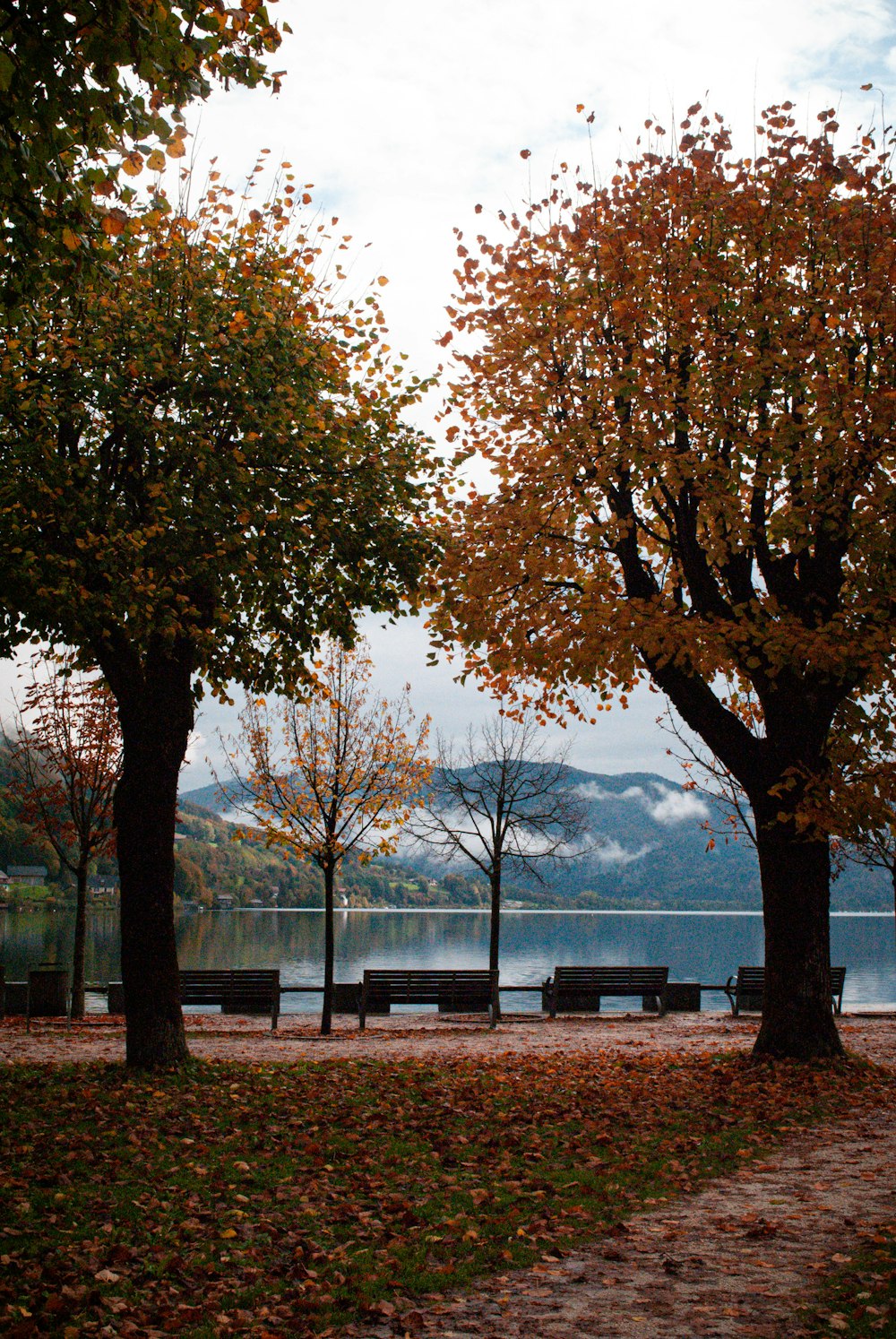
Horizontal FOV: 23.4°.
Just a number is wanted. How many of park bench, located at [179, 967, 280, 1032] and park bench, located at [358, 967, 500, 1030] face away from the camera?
2

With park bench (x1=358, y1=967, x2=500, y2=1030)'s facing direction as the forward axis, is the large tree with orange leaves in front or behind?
behind

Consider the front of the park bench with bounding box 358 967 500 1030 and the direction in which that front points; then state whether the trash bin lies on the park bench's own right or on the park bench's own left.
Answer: on the park bench's own left

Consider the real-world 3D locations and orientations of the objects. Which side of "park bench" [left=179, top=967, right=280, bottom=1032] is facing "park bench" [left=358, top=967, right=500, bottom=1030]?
right

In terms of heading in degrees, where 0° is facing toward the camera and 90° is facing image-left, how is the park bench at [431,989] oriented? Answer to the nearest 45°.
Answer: approximately 180°

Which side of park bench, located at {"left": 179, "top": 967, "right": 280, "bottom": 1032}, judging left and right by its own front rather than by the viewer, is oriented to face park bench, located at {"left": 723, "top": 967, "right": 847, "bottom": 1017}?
right

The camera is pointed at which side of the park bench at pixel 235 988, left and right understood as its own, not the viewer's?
back

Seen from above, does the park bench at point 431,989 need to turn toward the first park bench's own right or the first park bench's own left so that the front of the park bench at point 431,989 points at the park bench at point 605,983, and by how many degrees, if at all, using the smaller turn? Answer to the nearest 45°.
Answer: approximately 45° to the first park bench's own right
